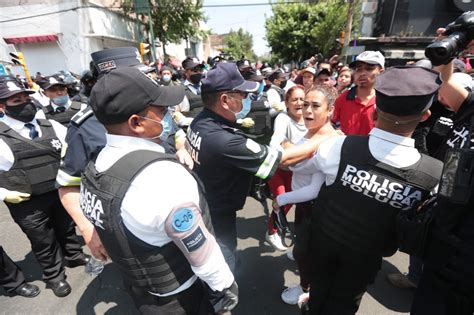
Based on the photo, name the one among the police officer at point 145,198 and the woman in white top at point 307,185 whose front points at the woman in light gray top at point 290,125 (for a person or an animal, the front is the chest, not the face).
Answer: the police officer

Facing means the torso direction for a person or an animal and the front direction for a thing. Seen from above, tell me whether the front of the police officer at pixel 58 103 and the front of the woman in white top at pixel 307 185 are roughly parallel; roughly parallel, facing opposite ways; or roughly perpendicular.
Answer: roughly perpendicular

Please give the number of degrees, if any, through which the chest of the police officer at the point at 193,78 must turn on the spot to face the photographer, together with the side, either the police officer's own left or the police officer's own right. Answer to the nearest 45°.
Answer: approximately 45° to the police officer's own right

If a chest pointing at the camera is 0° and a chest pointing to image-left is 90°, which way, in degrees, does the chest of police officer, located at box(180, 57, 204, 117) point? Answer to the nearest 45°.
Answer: approximately 315°

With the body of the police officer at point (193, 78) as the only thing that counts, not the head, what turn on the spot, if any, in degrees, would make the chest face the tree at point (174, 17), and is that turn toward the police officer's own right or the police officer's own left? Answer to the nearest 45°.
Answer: approximately 135° to the police officer's own left

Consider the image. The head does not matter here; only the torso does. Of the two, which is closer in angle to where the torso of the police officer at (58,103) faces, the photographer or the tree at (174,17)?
the photographer

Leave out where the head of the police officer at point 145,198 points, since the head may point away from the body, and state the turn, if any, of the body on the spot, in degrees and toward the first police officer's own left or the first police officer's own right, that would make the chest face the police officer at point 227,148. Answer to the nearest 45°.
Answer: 0° — they already face them

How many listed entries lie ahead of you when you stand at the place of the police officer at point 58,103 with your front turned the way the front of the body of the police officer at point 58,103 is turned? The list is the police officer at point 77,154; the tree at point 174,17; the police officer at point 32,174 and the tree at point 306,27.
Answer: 2

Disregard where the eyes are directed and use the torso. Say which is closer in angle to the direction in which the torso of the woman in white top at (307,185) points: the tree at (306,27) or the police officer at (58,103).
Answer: the police officer

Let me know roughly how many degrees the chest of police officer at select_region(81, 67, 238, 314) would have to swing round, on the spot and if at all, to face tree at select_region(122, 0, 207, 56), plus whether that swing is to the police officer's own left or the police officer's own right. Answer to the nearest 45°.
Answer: approximately 45° to the police officer's own left

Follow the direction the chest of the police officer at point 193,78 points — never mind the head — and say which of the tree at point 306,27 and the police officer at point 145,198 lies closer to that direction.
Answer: the police officer

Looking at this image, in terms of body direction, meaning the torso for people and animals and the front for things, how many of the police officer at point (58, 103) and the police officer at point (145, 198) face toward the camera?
1
